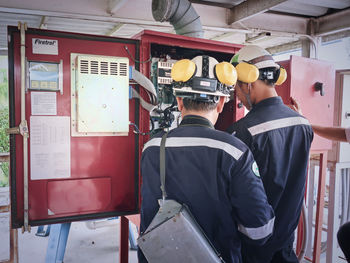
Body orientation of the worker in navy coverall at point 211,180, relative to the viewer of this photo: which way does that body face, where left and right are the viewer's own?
facing away from the viewer

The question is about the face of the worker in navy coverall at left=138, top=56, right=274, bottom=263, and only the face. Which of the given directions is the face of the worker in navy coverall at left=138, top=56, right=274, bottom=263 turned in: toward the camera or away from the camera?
away from the camera

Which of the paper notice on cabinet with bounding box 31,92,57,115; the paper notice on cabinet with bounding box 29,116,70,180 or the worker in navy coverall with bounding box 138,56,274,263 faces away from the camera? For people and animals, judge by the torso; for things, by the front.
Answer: the worker in navy coverall

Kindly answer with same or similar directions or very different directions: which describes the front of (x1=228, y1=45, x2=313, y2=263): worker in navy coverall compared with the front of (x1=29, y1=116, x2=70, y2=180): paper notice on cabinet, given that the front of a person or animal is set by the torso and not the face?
very different directions

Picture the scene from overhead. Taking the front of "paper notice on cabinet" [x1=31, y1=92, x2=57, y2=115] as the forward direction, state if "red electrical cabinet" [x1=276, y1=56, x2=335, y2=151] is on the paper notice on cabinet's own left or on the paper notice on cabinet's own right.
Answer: on the paper notice on cabinet's own left

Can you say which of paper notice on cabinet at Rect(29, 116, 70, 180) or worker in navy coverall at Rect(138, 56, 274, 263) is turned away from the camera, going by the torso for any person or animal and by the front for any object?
the worker in navy coverall

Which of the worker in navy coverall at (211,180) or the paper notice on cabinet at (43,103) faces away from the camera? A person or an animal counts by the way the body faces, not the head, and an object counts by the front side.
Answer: the worker in navy coverall
